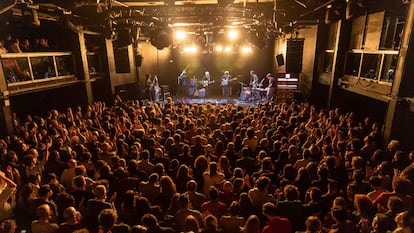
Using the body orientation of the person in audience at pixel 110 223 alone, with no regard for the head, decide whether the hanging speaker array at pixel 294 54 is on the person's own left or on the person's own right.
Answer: on the person's own right

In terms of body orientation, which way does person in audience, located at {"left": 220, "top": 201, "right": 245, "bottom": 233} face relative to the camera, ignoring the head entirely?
away from the camera

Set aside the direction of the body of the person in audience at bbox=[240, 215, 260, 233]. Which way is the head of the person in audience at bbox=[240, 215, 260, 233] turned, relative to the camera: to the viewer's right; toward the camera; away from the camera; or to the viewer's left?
away from the camera

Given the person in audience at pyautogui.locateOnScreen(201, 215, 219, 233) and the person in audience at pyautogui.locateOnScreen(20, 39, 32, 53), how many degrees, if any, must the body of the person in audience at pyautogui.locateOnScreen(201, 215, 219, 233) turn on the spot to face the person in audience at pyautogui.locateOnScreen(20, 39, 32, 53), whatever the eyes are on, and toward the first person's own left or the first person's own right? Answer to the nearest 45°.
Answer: approximately 45° to the first person's own left

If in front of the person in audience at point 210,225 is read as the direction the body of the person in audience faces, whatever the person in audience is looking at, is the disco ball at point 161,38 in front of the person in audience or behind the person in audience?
in front

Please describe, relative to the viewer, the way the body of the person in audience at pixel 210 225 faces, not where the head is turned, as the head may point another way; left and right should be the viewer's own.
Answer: facing away from the viewer

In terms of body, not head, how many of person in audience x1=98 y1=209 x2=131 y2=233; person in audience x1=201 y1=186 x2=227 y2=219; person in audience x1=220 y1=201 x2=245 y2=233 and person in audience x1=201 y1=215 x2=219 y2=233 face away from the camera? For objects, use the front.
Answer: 4

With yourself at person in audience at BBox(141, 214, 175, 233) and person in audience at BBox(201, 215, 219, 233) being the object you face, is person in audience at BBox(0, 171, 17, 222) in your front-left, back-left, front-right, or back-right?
back-left

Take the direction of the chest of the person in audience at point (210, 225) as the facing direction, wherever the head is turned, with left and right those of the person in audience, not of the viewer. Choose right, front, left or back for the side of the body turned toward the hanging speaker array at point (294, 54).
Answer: front

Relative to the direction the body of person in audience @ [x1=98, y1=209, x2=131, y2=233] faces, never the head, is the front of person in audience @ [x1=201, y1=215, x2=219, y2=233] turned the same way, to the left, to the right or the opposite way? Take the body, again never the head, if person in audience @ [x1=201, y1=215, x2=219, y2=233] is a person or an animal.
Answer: the same way

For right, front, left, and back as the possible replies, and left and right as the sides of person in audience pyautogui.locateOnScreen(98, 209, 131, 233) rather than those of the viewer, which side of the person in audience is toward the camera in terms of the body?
back

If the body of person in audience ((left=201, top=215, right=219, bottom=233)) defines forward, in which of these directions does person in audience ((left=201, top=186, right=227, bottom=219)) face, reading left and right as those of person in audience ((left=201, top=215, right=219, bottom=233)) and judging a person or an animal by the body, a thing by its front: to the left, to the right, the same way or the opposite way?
the same way

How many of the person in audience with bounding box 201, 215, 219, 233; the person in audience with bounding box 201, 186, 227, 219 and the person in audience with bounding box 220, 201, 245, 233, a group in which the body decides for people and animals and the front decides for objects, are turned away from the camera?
3

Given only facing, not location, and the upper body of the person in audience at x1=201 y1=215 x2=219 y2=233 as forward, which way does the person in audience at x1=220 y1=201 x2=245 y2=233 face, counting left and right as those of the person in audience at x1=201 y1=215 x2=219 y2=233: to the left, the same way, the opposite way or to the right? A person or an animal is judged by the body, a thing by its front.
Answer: the same way

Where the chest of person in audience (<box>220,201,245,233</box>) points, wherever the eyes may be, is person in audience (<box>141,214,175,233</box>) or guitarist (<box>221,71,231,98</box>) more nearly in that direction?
the guitarist

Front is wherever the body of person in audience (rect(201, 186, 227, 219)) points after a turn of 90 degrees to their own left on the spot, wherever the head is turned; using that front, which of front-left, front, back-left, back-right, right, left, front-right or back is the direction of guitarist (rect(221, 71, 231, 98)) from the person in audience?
right

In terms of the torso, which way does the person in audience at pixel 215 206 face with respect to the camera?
away from the camera

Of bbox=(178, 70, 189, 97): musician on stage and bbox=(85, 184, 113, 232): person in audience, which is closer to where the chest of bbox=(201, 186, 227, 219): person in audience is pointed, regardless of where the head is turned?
the musician on stage
